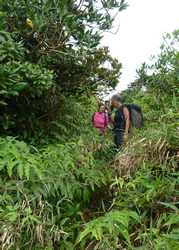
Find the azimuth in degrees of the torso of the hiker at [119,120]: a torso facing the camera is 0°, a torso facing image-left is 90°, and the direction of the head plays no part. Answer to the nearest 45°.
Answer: approximately 45°

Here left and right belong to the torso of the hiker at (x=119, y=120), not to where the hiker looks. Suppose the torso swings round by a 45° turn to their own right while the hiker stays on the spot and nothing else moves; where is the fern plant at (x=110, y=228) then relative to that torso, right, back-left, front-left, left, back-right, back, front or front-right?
left

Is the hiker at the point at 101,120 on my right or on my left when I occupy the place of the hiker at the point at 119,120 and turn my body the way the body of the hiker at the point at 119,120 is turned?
on my right
